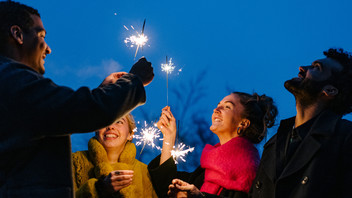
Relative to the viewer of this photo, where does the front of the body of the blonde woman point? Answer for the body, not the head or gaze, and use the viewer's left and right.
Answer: facing the viewer

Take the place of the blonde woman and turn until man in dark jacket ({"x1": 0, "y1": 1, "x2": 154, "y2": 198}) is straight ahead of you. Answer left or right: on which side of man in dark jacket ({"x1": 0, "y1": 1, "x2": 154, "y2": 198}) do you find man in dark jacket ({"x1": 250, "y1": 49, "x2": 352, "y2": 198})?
left

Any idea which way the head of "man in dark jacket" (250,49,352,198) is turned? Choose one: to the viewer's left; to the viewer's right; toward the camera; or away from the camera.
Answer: to the viewer's left

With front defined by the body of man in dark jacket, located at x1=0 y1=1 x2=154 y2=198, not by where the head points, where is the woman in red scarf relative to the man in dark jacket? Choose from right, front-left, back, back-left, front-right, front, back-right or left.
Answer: front-left

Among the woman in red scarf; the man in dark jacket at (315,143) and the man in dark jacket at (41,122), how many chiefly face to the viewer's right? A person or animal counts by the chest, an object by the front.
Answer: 1

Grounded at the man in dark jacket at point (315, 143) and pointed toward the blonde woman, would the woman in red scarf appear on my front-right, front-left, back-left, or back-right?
front-right

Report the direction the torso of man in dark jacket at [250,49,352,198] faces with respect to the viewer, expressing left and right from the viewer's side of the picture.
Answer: facing the viewer and to the left of the viewer

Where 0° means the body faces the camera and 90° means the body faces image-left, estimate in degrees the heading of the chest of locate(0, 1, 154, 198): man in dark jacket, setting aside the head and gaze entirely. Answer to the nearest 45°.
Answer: approximately 270°

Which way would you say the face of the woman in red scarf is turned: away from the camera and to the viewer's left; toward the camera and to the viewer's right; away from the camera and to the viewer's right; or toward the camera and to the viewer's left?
toward the camera and to the viewer's left

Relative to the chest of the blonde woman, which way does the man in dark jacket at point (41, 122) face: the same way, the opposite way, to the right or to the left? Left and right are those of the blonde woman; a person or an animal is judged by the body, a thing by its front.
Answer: to the left

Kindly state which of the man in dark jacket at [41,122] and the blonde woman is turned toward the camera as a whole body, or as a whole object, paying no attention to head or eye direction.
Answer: the blonde woman

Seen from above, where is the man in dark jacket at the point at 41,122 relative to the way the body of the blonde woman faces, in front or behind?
in front

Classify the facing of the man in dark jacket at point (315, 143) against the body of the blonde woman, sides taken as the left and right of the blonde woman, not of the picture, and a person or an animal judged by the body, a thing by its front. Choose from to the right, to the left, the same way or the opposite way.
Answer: to the right

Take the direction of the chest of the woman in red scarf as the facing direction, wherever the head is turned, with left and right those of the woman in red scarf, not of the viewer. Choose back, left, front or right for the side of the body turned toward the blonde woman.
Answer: front

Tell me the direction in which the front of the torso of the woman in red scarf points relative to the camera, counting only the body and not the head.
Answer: to the viewer's left

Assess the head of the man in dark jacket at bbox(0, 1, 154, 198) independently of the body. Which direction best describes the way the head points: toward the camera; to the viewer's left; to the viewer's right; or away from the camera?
to the viewer's right

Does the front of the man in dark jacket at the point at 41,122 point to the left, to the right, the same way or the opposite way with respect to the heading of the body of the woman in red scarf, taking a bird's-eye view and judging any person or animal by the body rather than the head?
the opposite way

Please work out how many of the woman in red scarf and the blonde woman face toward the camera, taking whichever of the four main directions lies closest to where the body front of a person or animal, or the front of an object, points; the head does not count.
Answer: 1

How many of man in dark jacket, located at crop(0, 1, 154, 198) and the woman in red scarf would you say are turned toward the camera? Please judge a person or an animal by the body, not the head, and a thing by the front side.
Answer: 0
